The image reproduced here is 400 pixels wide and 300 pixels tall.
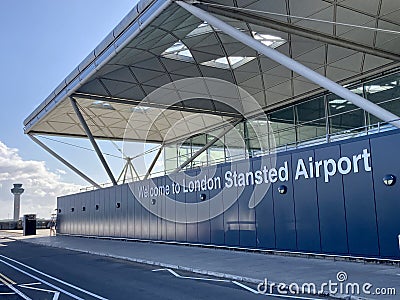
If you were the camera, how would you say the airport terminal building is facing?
facing the viewer and to the left of the viewer
